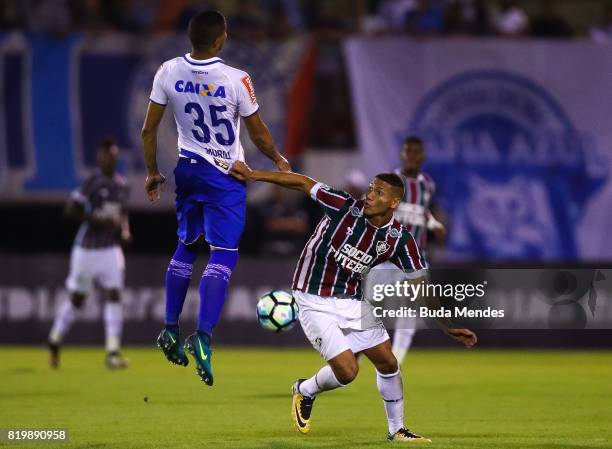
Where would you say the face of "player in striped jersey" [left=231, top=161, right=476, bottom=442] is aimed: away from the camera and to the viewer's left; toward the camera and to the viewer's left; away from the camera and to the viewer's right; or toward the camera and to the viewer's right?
toward the camera and to the viewer's left

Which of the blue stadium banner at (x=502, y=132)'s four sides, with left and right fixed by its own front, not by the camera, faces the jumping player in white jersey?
front

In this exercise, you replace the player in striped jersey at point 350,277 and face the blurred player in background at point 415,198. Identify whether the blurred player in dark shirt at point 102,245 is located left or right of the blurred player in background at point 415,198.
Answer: left

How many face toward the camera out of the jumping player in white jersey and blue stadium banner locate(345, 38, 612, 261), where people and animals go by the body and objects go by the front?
1

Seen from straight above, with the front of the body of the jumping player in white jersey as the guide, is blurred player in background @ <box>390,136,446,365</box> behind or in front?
in front

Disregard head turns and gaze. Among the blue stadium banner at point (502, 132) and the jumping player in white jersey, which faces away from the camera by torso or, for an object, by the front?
the jumping player in white jersey

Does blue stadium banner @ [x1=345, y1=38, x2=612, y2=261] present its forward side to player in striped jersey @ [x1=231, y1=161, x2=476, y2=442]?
yes

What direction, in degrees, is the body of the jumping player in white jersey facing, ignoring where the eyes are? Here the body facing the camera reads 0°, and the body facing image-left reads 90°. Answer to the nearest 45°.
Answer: approximately 180°

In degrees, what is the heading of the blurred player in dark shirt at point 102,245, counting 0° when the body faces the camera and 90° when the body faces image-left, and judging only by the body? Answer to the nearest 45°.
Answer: approximately 315°

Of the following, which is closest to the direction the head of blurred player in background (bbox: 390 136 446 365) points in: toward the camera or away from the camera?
toward the camera

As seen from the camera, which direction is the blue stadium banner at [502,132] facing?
toward the camera
